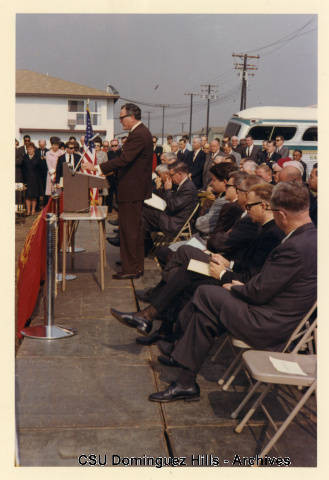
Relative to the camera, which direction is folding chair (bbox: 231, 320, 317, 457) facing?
to the viewer's left

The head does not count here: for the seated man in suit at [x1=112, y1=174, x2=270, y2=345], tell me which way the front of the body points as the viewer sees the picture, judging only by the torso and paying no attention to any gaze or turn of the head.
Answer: to the viewer's left

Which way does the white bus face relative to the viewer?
to the viewer's left

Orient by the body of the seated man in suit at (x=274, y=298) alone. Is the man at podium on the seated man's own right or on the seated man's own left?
on the seated man's own right

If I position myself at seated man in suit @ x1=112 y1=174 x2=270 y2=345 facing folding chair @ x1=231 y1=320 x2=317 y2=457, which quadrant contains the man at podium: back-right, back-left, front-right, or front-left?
back-right

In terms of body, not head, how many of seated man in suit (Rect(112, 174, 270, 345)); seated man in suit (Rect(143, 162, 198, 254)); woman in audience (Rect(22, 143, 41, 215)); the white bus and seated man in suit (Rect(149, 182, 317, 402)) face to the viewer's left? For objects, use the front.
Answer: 4

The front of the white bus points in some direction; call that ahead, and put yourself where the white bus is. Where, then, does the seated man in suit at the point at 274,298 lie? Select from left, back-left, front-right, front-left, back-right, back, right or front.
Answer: left

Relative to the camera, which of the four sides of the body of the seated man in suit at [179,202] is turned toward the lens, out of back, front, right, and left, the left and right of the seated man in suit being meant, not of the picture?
left

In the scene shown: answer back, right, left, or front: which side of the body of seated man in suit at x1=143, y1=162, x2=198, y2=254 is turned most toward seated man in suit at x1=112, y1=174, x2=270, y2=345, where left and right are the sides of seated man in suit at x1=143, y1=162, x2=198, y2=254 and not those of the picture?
left

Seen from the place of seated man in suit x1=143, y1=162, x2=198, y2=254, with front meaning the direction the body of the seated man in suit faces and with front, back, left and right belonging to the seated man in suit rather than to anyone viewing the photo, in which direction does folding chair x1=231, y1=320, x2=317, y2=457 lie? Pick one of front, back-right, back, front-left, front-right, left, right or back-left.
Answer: left

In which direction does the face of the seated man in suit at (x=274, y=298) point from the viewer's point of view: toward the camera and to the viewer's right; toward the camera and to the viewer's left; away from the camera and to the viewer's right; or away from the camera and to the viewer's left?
away from the camera and to the viewer's left

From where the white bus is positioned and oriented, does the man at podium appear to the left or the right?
on its left
